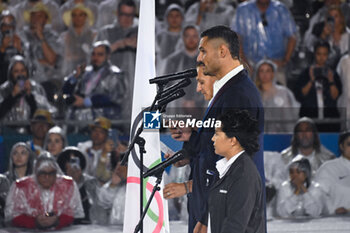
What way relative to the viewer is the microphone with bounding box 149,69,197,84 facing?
to the viewer's right

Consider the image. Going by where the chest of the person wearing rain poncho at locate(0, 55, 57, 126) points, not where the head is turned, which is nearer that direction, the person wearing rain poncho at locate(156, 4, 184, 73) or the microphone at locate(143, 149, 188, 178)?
the microphone

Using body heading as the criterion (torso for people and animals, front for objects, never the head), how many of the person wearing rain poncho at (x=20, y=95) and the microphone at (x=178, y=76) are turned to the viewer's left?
0

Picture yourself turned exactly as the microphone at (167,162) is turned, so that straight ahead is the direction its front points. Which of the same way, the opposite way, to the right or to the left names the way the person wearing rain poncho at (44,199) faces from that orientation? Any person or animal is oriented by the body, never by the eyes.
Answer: to the right

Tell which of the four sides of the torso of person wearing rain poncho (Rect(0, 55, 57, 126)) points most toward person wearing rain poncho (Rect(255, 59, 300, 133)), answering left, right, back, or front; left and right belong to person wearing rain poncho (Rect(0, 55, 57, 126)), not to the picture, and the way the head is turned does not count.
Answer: left

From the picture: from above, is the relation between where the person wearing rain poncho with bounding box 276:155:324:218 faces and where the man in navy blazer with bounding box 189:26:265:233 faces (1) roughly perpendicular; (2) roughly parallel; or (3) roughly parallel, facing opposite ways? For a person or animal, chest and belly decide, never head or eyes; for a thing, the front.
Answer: roughly perpendicular

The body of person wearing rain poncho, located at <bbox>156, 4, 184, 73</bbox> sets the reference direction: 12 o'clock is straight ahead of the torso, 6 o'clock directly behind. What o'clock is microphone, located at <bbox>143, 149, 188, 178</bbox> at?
The microphone is roughly at 12 o'clock from the person wearing rain poncho.

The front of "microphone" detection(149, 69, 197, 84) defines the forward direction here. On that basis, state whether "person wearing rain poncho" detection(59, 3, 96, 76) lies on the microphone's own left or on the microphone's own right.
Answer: on the microphone's own left

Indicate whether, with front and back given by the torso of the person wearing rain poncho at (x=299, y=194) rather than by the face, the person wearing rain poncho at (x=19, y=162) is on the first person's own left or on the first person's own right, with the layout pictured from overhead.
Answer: on the first person's own right

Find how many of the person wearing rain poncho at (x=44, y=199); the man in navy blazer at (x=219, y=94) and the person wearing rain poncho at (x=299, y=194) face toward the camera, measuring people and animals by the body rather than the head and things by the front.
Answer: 2

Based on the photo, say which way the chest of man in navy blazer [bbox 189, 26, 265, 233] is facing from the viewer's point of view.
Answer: to the viewer's left
